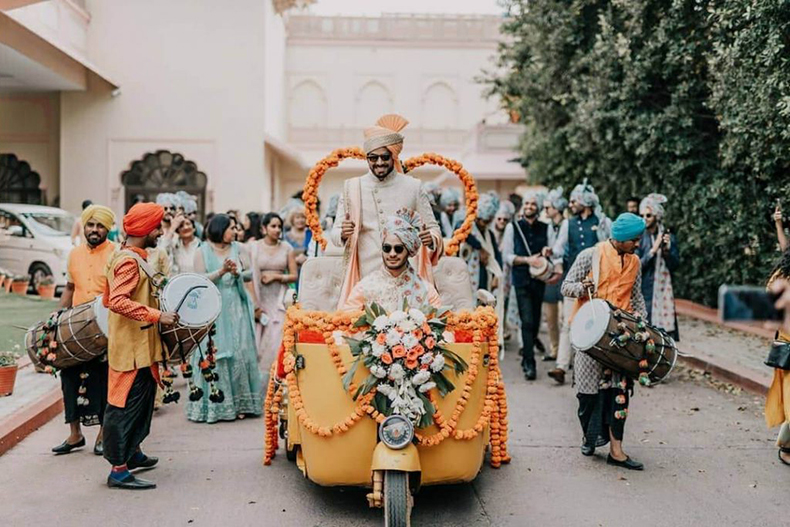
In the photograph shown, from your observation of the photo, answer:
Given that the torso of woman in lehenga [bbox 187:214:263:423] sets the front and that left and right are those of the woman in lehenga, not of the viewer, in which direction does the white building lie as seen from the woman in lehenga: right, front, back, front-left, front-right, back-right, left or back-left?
back-left

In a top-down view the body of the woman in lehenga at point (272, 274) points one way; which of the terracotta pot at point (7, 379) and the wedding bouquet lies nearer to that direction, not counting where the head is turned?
the wedding bouquet

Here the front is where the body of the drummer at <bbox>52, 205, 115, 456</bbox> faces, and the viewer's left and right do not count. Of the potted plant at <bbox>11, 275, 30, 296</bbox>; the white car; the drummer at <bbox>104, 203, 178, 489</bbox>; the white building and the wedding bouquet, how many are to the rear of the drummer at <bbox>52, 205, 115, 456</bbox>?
3

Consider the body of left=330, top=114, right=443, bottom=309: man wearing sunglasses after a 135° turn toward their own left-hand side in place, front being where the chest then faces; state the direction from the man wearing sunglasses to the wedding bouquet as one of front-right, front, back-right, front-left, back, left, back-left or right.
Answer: back-right

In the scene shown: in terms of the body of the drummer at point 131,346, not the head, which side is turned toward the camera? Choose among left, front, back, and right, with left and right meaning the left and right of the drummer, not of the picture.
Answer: right

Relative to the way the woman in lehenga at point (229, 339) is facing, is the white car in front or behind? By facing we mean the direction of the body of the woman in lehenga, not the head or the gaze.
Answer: behind

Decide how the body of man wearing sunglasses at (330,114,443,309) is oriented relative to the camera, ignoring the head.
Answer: toward the camera

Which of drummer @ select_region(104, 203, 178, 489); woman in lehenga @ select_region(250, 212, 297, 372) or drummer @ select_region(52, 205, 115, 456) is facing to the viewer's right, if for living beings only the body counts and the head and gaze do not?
drummer @ select_region(104, 203, 178, 489)

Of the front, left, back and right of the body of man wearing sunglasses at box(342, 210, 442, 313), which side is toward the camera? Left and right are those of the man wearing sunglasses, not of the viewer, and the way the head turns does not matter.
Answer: front

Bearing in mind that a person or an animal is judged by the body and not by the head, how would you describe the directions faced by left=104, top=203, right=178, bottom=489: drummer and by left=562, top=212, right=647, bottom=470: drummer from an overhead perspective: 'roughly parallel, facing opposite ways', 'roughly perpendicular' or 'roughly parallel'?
roughly perpendicular

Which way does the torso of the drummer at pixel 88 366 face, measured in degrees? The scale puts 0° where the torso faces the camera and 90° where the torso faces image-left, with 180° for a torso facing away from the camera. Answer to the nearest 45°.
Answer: approximately 0°

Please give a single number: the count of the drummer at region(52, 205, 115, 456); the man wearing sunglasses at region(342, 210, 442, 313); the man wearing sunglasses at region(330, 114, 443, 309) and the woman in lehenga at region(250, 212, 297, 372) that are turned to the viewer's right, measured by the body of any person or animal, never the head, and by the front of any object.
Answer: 0

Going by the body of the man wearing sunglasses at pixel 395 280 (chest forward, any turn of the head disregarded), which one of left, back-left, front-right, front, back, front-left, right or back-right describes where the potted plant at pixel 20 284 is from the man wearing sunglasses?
back-right

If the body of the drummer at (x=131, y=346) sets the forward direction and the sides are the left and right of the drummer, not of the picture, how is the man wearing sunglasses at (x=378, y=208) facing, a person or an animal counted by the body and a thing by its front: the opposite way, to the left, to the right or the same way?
to the right
